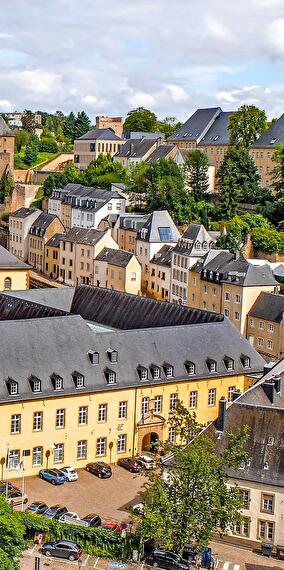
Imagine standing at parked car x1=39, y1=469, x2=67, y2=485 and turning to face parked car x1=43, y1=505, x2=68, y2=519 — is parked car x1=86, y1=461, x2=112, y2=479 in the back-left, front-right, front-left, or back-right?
back-left

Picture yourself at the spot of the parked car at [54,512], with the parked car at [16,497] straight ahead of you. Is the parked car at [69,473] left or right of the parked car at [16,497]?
right

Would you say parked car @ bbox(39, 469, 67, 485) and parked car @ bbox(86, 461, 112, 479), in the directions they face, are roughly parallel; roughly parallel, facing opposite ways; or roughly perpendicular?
roughly parallel
